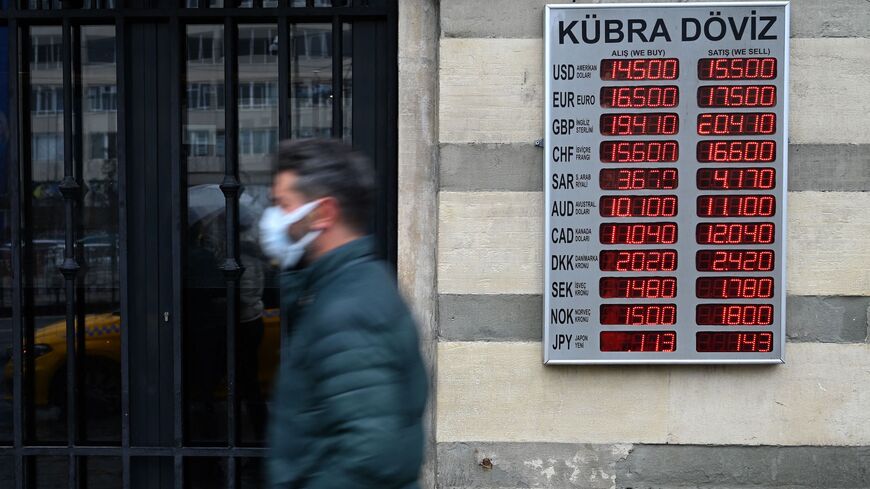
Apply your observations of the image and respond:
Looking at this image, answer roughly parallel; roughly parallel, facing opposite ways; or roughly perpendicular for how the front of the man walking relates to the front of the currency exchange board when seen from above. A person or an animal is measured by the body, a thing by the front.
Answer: roughly perpendicular

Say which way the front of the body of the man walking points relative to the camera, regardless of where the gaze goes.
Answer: to the viewer's left

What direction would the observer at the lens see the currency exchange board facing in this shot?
facing the viewer

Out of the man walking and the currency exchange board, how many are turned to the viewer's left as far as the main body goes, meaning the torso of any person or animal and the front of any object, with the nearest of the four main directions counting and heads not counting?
1

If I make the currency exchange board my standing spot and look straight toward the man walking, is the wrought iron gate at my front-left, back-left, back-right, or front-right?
front-right

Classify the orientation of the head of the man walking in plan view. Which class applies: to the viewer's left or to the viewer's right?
to the viewer's left

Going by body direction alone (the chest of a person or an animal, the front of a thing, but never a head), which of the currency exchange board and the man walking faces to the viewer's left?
the man walking

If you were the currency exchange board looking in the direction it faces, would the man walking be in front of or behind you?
in front

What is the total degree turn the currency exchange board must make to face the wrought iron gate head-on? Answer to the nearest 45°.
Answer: approximately 90° to its right

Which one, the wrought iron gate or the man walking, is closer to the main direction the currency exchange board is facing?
the man walking

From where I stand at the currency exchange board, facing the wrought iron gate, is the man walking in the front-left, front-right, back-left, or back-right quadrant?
front-left
